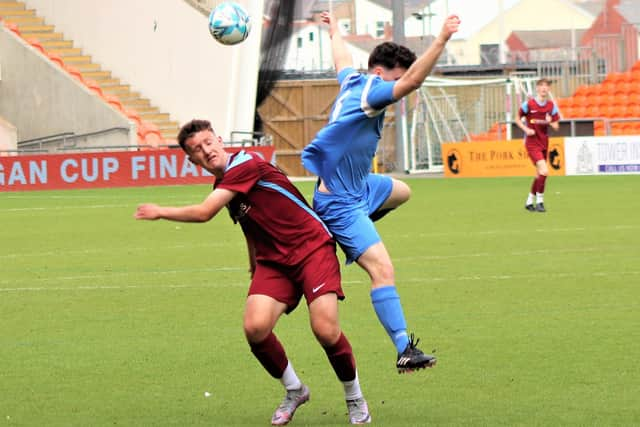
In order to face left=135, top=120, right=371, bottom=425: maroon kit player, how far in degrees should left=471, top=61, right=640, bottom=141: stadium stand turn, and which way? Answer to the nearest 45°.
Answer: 0° — it already faces them

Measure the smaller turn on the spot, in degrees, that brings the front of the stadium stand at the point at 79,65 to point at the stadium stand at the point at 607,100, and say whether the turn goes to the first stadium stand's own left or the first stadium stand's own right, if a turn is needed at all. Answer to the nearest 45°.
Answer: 0° — it already faces it

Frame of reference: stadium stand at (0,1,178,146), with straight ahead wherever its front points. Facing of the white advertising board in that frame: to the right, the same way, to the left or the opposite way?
to the right

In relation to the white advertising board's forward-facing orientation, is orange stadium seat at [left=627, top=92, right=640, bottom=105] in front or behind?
behind

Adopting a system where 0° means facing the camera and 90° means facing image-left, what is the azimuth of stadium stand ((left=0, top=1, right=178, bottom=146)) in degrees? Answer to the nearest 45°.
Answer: approximately 270°

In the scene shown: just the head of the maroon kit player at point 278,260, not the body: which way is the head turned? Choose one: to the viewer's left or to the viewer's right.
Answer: to the viewer's left

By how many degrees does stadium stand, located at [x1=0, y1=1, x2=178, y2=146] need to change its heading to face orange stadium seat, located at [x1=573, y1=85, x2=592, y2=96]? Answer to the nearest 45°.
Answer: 0° — it already faces it

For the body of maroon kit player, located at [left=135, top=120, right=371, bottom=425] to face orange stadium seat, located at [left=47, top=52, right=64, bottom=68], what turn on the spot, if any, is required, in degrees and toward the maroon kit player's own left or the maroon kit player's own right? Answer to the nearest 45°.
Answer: approximately 135° to the maroon kit player's own right

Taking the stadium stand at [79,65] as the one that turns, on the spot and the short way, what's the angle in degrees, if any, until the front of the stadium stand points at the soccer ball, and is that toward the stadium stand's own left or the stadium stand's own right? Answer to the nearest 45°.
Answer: approximately 90° to the stadium stand's own right

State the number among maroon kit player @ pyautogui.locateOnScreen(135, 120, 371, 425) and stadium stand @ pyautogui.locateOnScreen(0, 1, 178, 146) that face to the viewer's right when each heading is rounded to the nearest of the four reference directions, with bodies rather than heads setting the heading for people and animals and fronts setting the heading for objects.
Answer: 1

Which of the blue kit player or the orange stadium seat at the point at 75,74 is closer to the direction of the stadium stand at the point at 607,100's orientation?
the blue kit player

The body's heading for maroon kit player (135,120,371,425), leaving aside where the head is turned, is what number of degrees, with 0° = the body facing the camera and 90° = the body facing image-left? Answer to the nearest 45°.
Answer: approximately 45°

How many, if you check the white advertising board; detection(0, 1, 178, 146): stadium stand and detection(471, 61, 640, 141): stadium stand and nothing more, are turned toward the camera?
2
